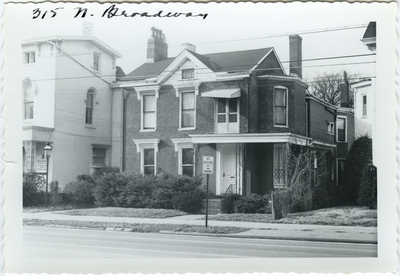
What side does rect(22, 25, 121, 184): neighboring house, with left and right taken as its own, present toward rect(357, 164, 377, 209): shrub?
left

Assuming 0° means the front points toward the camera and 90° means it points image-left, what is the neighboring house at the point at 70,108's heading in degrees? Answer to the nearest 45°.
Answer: approximately 45°

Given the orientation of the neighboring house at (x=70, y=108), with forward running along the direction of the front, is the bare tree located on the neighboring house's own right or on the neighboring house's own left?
on the neighboring house's own left

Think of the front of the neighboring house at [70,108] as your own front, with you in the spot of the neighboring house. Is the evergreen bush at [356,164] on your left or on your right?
on your left
